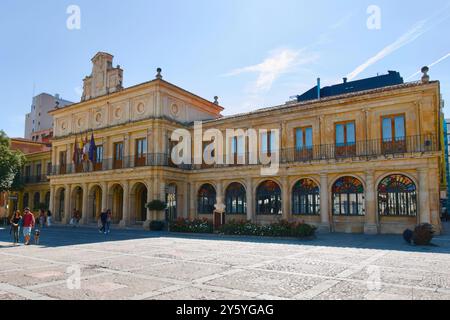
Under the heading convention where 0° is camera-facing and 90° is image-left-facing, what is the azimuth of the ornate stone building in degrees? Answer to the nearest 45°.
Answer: approximately 45°

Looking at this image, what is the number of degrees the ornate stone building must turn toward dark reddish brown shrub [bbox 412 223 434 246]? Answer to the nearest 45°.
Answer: approximately 90° to its left

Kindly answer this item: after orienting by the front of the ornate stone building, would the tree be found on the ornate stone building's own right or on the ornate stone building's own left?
on the ornate stone building's own right

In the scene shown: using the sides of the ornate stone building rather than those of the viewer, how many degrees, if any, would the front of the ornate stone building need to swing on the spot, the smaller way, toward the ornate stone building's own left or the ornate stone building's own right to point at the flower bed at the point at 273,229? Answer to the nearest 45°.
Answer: approximately 45° to the ornate stone building's own left

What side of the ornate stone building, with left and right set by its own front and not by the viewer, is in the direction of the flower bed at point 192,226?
front
